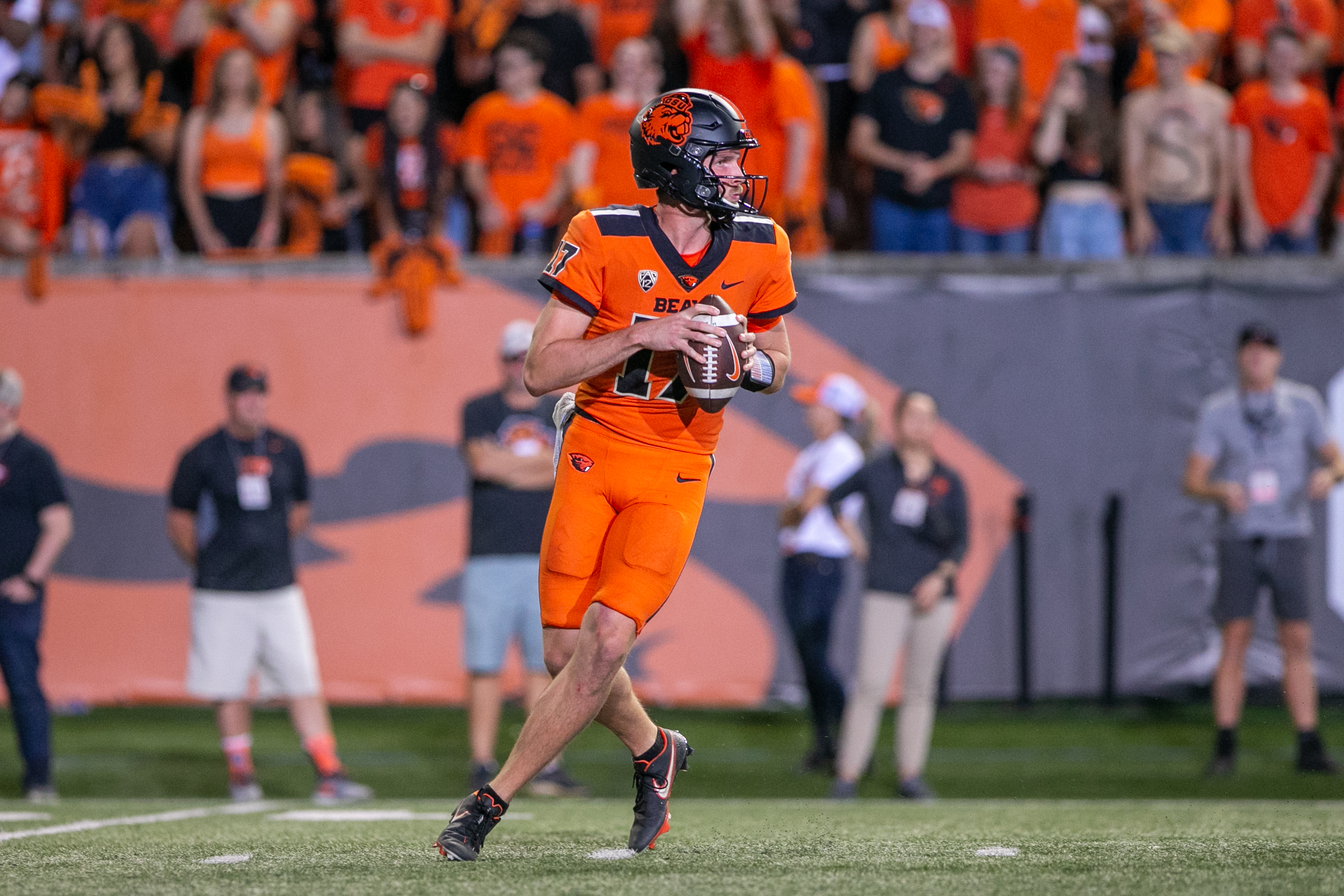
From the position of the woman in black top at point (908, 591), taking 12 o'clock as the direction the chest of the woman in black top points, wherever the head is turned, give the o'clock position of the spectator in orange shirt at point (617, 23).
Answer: The spectator in orange shirt is roughly at 5 o'clock from the woman in black top.

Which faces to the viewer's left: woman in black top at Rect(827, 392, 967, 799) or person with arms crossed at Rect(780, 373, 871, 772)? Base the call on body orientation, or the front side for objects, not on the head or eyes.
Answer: the person with arms crossed

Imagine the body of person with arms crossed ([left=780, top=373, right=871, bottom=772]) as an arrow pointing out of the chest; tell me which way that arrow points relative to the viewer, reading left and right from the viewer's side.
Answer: facing to the left of the viewer

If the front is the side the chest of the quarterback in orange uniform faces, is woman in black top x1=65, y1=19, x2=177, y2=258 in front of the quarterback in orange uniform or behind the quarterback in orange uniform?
behind

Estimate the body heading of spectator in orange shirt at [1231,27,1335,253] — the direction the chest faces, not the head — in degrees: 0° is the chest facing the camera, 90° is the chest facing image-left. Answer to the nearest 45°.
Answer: approximately 0°

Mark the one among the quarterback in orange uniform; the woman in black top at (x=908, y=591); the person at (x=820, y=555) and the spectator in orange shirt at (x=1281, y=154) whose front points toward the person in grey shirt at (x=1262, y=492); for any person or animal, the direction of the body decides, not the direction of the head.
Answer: the spectator in orange shirt

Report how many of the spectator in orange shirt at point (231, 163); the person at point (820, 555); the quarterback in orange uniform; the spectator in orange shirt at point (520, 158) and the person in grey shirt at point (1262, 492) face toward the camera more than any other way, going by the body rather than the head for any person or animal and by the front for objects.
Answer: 4

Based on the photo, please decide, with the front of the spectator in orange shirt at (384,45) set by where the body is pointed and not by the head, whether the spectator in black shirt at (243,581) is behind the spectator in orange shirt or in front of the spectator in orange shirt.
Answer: in front
